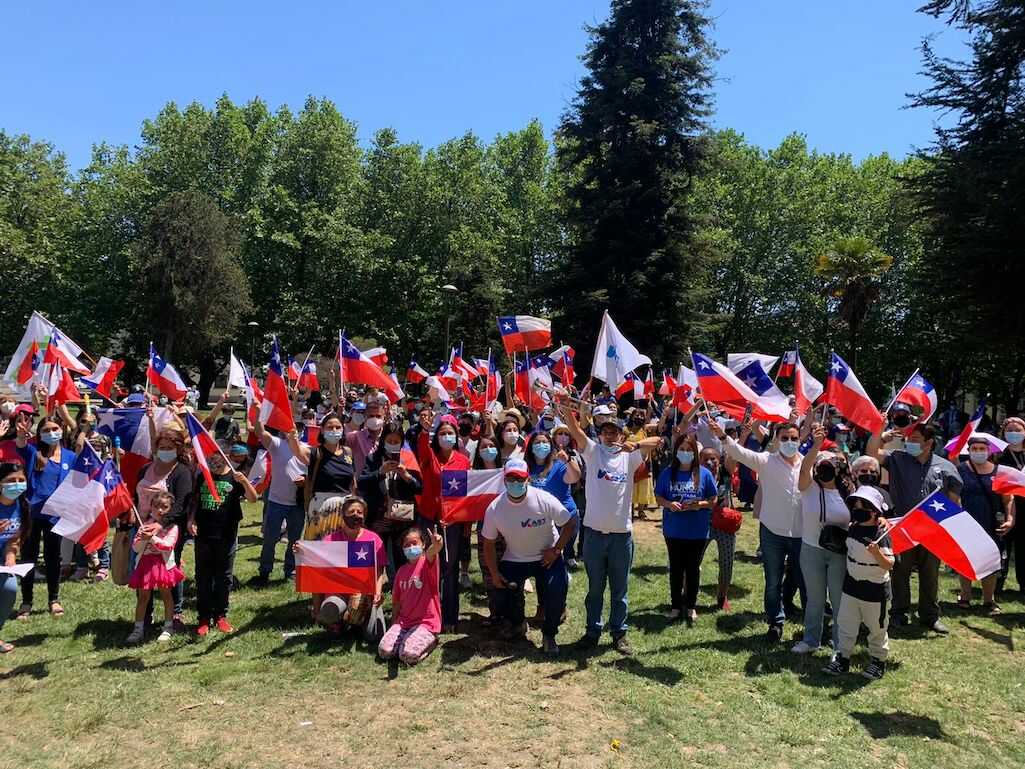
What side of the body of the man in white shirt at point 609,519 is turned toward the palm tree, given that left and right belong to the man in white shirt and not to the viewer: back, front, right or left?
back

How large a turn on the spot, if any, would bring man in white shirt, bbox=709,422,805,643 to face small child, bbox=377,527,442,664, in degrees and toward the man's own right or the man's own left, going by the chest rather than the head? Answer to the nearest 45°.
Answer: approximately 45° to the man's own right

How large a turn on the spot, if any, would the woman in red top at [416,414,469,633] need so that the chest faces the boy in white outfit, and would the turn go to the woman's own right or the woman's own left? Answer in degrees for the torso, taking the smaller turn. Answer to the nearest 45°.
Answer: approximately 45° to the woman's own left

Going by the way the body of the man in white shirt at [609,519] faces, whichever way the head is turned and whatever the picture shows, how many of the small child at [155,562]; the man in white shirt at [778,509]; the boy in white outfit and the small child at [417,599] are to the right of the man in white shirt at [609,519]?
2

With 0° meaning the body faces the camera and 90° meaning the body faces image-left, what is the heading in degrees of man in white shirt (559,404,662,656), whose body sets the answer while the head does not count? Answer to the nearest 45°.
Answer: approximately 0°

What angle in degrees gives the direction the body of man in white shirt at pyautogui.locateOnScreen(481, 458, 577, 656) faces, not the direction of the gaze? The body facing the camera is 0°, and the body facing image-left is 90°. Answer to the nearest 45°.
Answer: approximately 0°

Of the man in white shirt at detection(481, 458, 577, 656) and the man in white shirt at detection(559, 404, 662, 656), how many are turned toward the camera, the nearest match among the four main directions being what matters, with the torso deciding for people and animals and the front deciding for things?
2

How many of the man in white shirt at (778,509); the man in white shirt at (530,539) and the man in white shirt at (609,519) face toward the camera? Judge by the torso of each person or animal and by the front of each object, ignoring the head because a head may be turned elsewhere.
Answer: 3

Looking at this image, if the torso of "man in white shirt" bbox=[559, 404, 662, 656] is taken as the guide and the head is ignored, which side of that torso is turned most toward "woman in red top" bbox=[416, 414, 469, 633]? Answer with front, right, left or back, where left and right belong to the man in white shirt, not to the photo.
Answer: right
